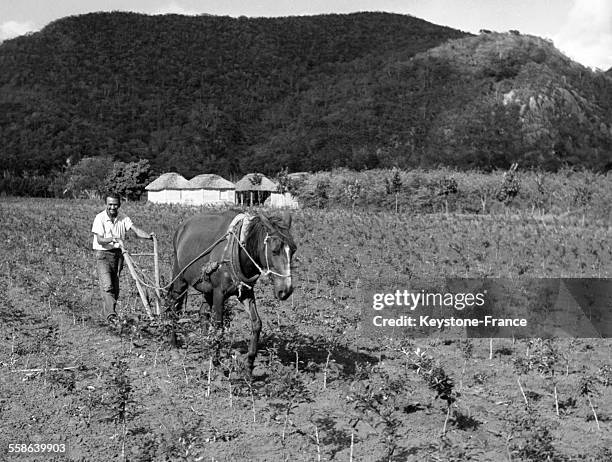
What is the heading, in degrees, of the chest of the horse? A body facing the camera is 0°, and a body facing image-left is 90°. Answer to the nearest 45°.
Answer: approximately 315°

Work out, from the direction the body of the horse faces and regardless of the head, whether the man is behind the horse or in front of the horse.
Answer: behind
